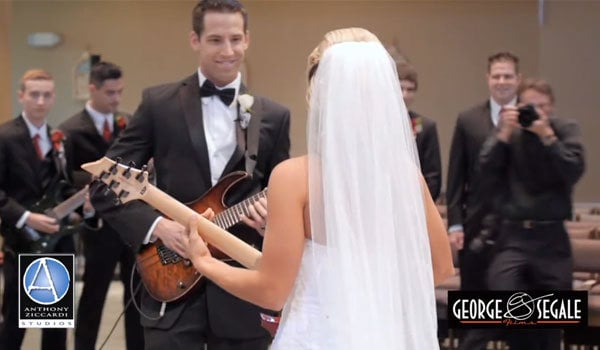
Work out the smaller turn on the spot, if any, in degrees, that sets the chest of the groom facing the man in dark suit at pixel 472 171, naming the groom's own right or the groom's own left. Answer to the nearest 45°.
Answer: approximately 135° to the groom's own left

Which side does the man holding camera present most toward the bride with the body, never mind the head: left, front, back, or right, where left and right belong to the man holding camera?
front

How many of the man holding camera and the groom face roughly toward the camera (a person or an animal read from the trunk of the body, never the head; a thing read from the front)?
2

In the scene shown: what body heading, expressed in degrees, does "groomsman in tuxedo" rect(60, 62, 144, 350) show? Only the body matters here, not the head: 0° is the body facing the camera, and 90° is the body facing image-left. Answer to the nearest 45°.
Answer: approximately 315°

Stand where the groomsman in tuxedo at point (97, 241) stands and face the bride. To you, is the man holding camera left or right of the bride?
left

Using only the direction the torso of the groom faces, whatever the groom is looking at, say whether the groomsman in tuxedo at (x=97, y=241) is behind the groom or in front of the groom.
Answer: behind

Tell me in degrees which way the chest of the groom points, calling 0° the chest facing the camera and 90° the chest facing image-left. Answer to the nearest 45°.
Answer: approximately 0°

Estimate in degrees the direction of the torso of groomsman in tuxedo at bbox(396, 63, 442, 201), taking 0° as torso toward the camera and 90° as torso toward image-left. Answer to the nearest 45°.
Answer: approximately 45°
